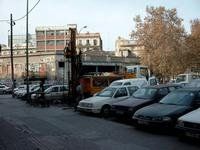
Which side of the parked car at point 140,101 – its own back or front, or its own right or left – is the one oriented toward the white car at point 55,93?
right

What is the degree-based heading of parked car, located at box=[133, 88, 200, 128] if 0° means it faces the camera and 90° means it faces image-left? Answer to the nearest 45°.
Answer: approximately 45°

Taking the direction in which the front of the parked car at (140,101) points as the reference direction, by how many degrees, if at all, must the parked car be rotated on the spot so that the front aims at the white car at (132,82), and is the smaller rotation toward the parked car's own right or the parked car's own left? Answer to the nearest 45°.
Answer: approximately 135° to the parked car's own right

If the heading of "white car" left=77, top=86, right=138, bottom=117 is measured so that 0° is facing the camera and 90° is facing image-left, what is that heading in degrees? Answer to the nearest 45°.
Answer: approximately 45°

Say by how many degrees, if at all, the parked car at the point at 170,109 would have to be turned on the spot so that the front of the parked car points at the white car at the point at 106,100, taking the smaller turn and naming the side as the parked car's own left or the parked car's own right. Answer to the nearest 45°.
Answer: approximately 90° to the parked car's own right

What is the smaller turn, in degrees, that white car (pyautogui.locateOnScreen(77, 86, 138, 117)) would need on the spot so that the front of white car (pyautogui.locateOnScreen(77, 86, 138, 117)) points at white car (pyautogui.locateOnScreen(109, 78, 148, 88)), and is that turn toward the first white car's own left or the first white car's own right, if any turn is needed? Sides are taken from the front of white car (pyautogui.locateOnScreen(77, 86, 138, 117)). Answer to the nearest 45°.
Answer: approximately 135° to the first white car's own right
